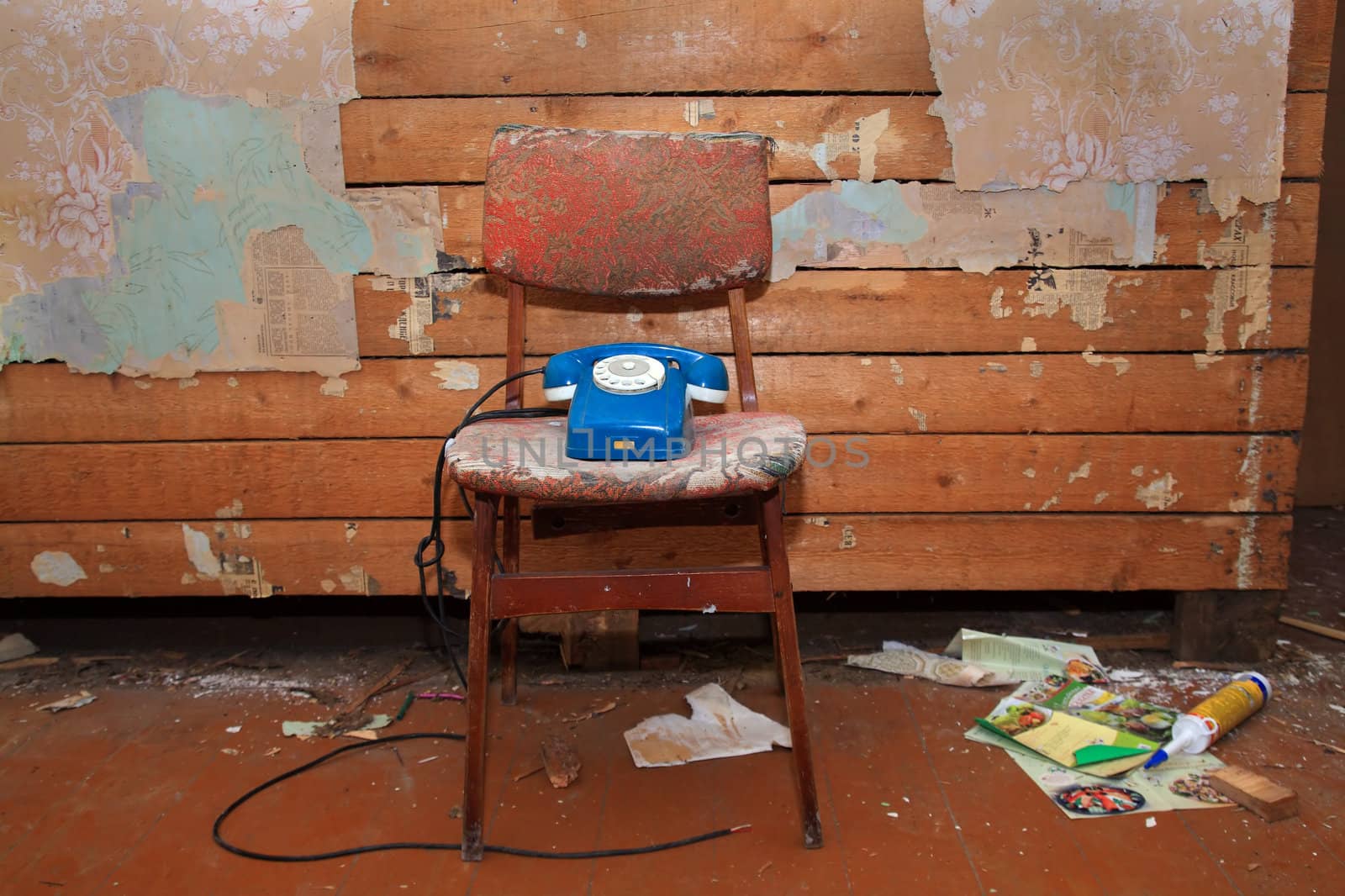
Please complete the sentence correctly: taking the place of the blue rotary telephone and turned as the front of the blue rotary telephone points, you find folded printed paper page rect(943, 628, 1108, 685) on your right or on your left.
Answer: on your left

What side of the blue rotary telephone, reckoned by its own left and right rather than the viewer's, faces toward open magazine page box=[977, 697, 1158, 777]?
left

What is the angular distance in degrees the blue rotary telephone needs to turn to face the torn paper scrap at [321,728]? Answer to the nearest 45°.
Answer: approximately 135° to its right

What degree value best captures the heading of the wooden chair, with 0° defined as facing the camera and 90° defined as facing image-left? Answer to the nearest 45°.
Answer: approximately 0°

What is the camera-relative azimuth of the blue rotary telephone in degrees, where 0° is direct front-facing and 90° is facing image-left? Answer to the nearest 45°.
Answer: approximately 0°

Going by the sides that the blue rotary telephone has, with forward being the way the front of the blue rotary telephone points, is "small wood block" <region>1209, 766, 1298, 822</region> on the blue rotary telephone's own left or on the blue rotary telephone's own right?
on the blue rotary telephone's own left

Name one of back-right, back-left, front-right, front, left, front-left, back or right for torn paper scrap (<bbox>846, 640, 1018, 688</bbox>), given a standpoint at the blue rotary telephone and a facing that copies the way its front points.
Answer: back-left

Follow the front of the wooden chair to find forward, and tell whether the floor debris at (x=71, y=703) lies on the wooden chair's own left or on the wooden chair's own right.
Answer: on the wooden chair's own right
